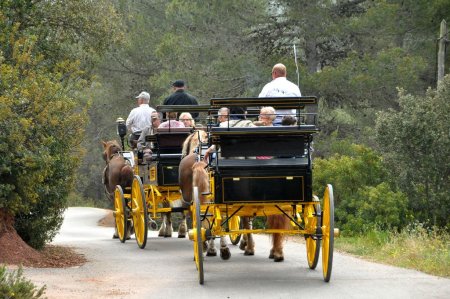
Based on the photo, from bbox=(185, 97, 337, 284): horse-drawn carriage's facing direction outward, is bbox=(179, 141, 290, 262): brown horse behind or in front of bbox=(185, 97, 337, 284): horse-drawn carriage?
in front

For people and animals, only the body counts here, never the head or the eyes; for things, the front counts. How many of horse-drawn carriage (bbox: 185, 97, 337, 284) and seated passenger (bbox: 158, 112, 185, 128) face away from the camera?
2

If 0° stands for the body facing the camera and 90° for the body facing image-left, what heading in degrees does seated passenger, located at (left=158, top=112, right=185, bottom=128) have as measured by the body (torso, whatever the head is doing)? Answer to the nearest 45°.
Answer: approximately 180°

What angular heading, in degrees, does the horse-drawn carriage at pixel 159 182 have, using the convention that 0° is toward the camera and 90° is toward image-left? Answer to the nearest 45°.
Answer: approximately 135°

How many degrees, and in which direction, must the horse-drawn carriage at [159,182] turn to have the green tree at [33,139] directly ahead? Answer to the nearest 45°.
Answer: approximately 90° to its left

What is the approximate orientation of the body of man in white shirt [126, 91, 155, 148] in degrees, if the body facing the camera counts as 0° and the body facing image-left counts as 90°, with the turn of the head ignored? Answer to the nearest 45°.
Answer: approximately 135°

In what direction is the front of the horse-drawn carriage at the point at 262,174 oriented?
away from the camera
